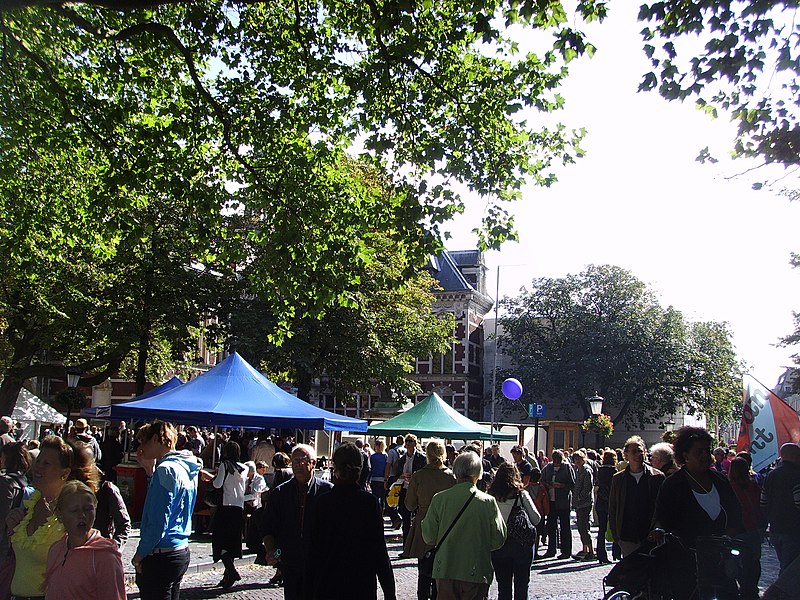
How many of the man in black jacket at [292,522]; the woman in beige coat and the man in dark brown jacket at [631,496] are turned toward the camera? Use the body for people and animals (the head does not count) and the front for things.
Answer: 2

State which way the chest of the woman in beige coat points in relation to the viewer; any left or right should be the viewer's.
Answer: facing away from the viewer

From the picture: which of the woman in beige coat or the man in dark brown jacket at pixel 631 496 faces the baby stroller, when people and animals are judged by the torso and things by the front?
the man in dark brown jacket

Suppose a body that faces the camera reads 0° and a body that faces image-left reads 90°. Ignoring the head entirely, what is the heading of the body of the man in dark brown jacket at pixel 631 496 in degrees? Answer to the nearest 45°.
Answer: approximately 0°

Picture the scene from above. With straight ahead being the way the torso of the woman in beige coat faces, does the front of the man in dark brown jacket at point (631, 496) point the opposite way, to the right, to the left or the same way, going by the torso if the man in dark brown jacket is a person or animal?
the opposite way

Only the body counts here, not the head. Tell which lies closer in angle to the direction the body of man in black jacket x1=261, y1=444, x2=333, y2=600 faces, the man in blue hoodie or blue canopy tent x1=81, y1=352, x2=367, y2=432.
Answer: the man in blue hoodie

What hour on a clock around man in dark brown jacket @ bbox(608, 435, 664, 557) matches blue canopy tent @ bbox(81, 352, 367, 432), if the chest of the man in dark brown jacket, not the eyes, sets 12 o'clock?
The blue canopy tent is roughly at 4 o'clock from the man in dark brown jacket.

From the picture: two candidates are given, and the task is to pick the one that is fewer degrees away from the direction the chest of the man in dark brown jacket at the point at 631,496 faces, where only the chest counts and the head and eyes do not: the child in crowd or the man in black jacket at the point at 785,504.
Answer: the child in crowd

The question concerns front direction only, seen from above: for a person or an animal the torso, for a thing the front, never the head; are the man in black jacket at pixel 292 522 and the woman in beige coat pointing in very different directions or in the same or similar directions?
very different directions

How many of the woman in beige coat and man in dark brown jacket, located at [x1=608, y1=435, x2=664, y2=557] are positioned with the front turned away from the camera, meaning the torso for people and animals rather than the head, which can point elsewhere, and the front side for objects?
1
